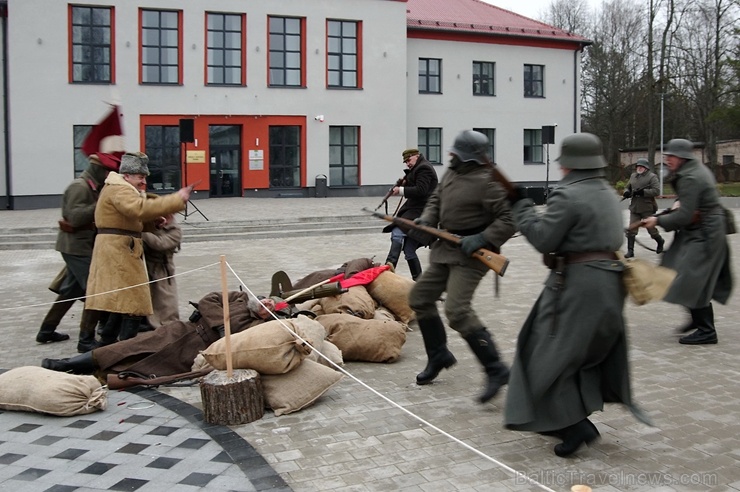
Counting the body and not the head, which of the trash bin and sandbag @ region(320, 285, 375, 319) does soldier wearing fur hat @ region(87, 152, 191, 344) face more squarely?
the sandbag

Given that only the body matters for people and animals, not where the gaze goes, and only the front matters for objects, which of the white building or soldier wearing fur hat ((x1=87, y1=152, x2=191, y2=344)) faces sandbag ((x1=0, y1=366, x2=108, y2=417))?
the white building

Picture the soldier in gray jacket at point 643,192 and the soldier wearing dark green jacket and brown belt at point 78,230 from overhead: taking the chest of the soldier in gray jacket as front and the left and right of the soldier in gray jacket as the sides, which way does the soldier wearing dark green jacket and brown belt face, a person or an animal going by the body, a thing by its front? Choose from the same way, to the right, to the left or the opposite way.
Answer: the opposite way

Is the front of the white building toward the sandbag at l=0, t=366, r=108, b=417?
yes

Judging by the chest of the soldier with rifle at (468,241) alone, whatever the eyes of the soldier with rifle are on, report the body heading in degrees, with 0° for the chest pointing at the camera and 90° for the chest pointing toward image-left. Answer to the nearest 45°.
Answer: approximately 45°

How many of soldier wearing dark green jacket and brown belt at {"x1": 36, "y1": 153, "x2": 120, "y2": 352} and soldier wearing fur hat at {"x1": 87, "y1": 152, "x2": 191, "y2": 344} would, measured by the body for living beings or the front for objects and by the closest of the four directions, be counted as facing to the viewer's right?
2

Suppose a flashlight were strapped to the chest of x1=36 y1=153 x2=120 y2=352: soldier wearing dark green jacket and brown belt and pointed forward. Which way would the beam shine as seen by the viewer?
to the viewer's right

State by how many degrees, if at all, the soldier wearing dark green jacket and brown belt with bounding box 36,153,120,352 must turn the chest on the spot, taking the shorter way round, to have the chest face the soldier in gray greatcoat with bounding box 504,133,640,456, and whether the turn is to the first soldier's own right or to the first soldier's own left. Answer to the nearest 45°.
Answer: approximately 45° to the first soldier's own right

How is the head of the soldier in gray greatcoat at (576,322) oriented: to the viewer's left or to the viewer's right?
to the viewer's left
